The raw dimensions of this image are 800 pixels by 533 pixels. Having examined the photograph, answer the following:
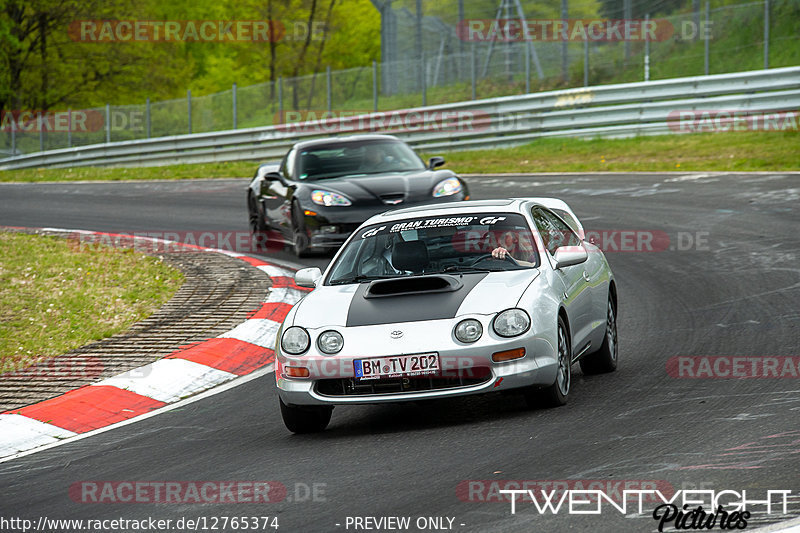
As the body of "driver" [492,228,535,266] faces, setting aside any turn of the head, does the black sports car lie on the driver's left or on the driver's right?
on the driver's right

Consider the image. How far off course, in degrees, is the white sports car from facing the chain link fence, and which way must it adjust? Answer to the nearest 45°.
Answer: approximately 135° to its right

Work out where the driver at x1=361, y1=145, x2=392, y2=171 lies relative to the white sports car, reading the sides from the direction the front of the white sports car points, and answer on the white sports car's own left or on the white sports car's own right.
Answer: on the white sports car's own right

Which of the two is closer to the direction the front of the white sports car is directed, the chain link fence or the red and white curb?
the red and white curb

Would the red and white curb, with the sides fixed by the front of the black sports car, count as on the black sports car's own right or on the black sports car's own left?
on the black sports car's own right

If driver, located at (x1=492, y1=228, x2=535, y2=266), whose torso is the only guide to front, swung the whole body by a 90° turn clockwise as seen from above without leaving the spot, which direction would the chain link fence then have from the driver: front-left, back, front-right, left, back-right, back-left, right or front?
front-right

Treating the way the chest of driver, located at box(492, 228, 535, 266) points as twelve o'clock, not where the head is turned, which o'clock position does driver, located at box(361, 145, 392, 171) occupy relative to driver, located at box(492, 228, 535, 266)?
driver, located at box(361, 145, 392, 171) is roughly at 4 o'clock from driver, located at box(492, 228, 535, 266).

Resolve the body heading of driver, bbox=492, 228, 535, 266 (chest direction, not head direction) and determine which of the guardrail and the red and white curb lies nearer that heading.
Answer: the red and white curb

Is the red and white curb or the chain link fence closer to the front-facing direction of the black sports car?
the red and white curb
